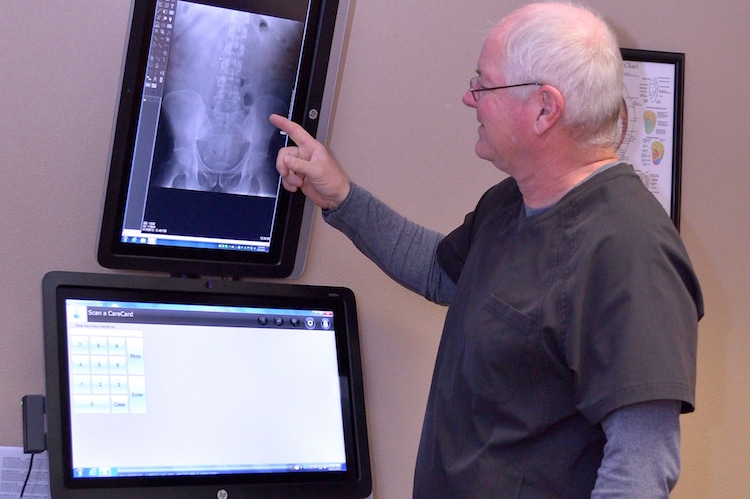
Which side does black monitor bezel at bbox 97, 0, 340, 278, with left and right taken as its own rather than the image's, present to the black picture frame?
left

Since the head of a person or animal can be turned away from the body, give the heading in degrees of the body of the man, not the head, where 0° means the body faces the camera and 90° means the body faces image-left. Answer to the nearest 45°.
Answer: approximately 45°

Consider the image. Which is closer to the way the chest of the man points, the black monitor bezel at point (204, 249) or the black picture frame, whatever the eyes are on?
the black monitor bezel

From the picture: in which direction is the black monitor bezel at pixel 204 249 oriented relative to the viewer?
toward the camera

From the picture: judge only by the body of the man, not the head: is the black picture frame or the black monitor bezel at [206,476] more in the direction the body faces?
the black monitor bezel

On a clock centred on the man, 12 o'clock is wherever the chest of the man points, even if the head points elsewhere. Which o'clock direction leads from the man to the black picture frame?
The black picture frame is roughly at 5 o'clock from the man.

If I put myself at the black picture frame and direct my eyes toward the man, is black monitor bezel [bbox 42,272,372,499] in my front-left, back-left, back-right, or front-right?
front-right

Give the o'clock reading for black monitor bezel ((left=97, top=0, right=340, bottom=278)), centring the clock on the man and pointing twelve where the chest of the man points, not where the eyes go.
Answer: The black monitor bezel is roughly at 2 o'clock from the man.

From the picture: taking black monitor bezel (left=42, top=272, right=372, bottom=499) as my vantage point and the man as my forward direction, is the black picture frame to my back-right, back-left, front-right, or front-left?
front-left

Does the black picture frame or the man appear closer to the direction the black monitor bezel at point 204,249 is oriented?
the man

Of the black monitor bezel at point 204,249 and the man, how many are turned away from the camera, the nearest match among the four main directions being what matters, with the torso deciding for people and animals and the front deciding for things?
0

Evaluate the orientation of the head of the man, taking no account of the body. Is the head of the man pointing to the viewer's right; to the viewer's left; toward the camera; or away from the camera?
to the viewer's left
